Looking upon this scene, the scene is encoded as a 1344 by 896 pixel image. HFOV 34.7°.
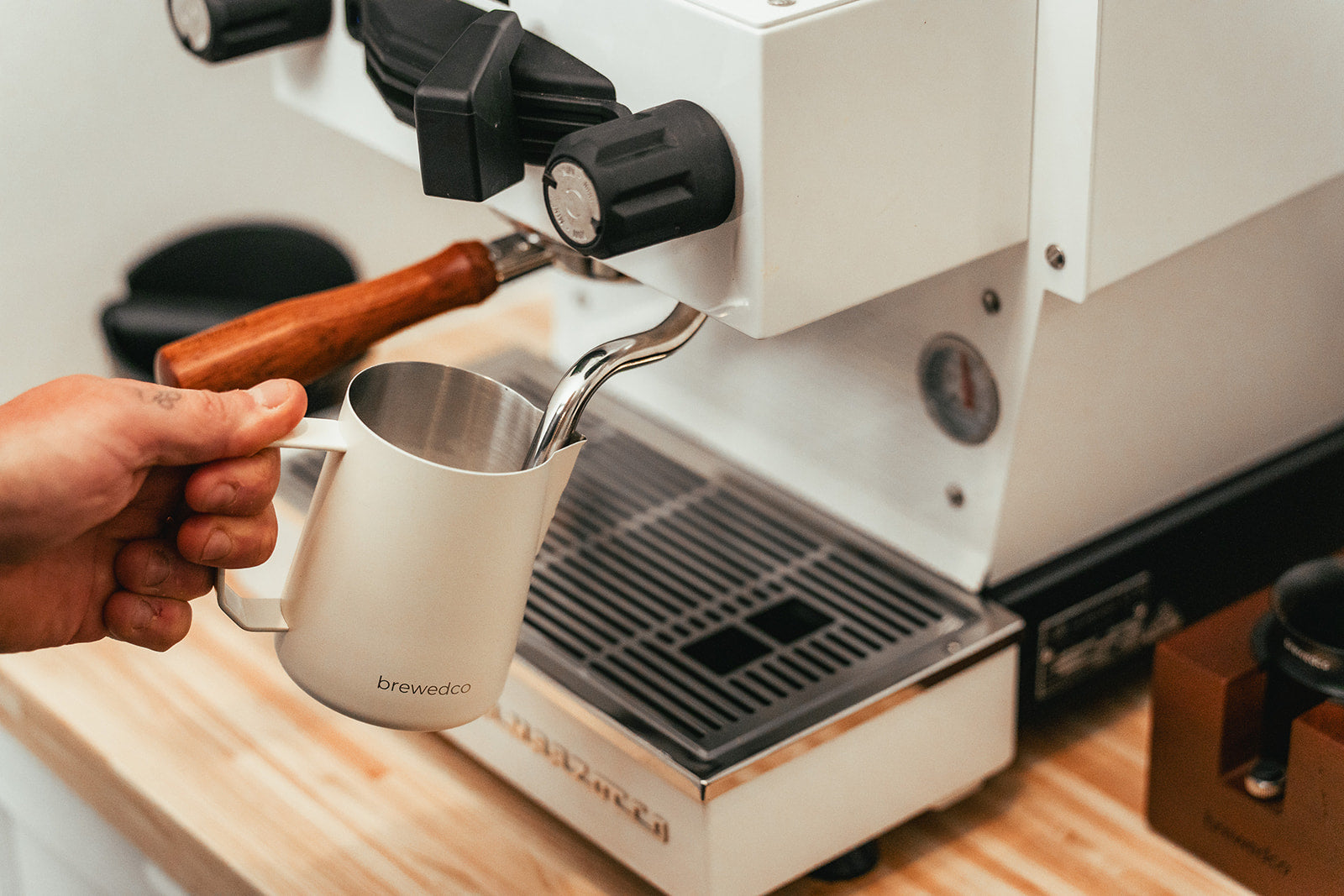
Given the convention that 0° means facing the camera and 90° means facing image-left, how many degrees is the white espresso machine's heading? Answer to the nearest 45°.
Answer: approximately 45°
